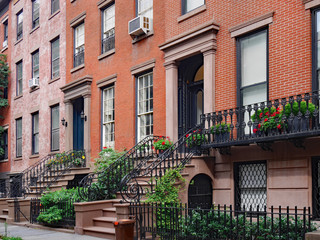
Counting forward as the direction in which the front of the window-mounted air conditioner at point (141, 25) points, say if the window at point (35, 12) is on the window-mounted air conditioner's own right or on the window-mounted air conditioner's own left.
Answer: on the window-mounted air conditioner's own right

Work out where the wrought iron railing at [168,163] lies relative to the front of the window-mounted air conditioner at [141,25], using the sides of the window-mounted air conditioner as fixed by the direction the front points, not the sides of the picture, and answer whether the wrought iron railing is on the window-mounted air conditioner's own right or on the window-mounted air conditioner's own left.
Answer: on the window-mounted air conditioner's own left

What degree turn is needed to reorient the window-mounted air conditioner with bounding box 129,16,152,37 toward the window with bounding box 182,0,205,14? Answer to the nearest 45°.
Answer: approximately 90° to its left

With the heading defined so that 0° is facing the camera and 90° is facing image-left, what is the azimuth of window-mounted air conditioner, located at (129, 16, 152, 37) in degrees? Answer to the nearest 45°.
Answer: approximately 45°

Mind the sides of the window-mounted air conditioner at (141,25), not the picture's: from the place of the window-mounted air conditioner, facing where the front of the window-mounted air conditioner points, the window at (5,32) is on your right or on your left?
on your right
